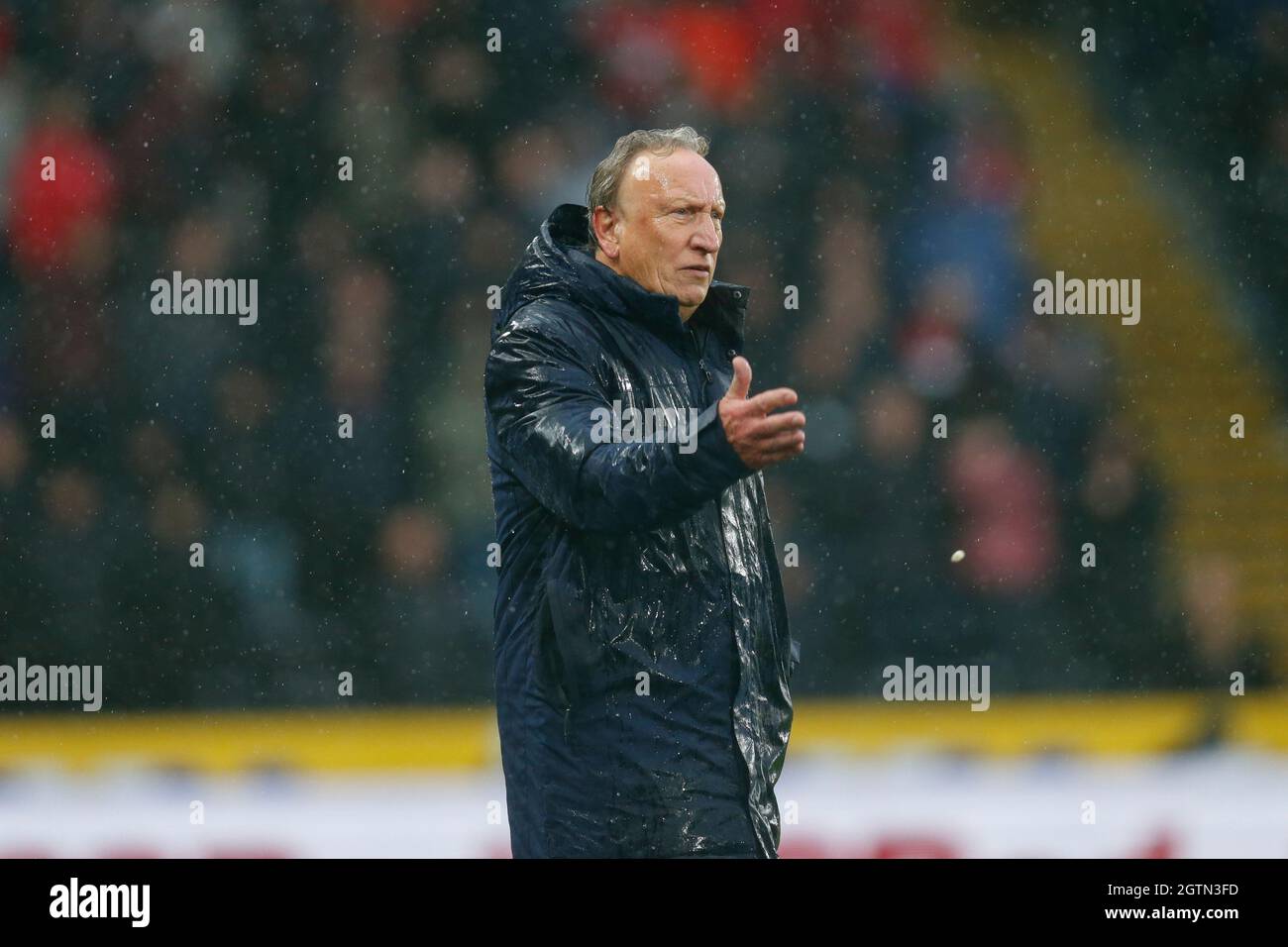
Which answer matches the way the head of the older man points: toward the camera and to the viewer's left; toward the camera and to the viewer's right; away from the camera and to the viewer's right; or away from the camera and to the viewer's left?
toward the camera and to the viewer's right

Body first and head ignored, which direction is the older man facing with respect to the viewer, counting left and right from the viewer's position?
facing the viewer and to the right of the viewer
